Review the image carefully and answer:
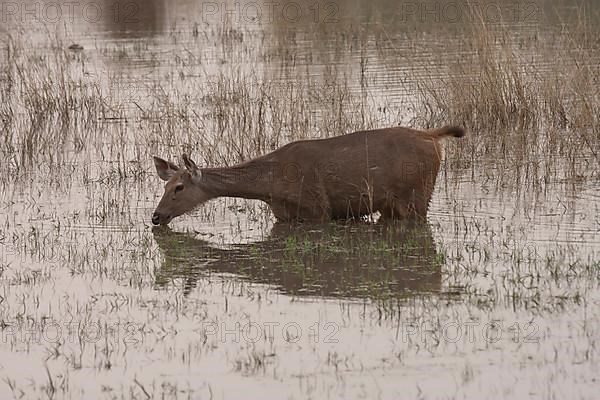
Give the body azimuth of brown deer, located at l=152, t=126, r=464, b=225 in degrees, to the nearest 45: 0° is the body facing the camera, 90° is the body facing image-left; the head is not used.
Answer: approximately 90°
